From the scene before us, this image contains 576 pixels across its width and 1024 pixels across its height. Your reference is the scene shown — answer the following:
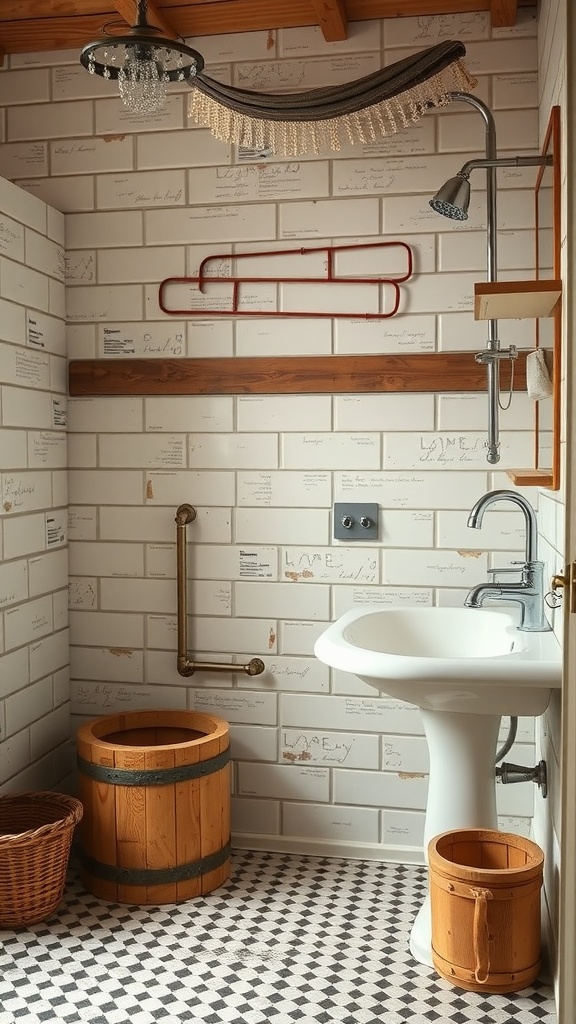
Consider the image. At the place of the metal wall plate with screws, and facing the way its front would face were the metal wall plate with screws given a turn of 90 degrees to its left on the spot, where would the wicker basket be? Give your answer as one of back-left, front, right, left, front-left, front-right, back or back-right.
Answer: back-right

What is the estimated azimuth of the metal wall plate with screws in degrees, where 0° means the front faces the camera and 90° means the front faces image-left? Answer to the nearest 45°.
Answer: approximately 0°

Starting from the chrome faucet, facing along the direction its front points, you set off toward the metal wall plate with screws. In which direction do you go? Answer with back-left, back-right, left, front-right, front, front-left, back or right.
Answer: front-right
